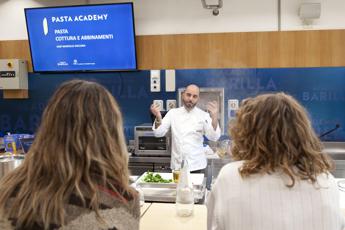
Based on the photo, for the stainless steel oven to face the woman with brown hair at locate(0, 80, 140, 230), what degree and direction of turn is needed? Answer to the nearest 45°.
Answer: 0° — it already faces them

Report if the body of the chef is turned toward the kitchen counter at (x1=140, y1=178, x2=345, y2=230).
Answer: yes

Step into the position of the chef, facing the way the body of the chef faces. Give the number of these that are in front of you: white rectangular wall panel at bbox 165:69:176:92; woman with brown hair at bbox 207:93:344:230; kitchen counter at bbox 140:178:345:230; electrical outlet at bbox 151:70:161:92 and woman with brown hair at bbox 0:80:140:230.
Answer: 3

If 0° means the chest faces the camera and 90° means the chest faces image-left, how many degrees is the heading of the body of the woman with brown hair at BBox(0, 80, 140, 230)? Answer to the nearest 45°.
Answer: approximately 180°

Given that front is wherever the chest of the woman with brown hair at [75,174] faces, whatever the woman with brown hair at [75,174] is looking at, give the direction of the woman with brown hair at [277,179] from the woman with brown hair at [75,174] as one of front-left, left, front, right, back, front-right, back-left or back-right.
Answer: right

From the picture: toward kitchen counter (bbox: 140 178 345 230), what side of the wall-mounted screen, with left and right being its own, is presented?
front

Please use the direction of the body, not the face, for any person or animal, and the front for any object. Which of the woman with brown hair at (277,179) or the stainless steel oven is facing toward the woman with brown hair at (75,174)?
the stainless steel oven
